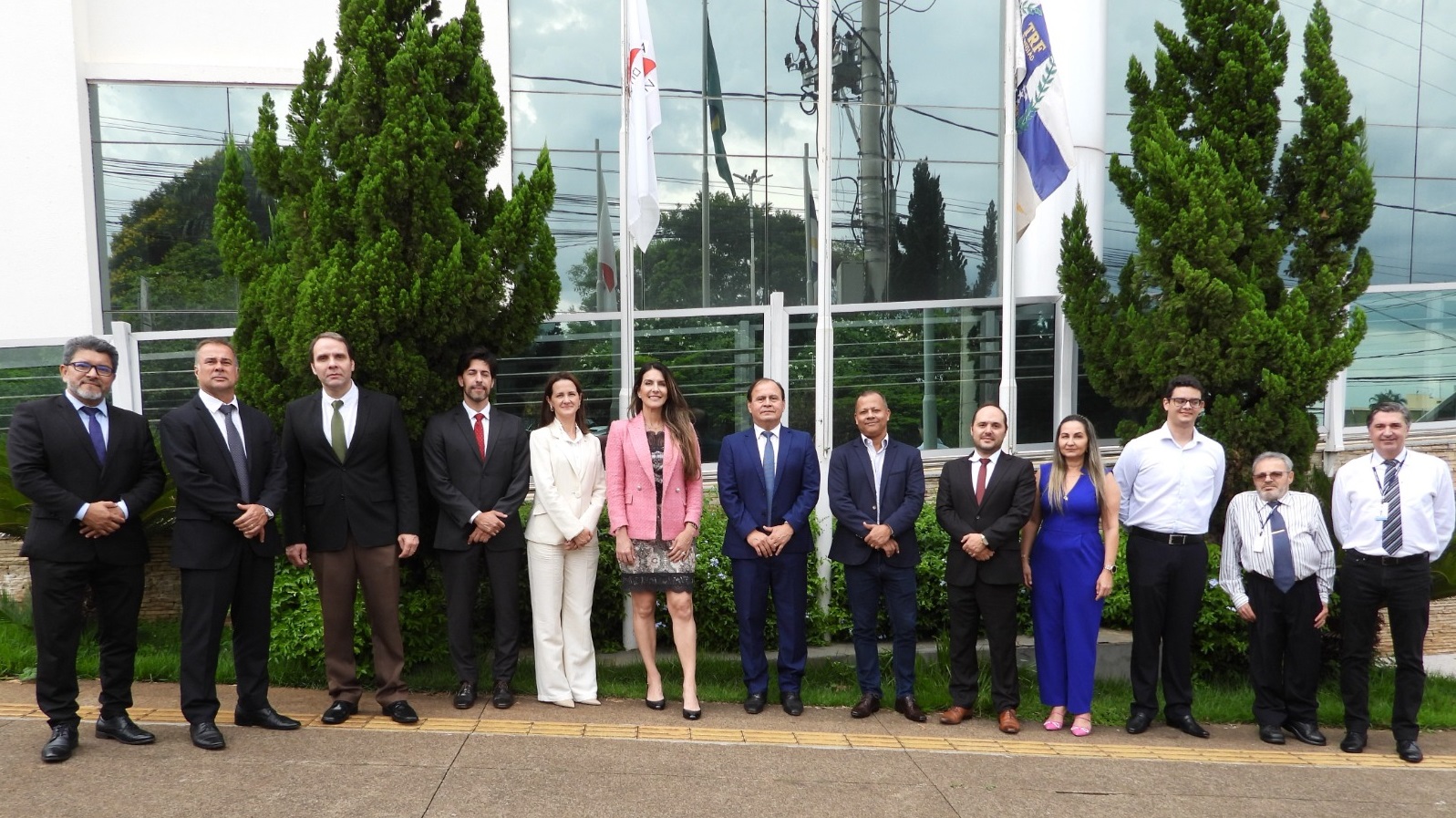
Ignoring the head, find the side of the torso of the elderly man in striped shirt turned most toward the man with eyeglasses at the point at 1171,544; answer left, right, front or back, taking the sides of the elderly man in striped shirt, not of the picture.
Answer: right

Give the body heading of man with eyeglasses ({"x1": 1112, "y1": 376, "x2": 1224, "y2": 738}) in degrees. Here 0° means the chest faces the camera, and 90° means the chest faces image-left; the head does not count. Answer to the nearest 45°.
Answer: approximately 0°

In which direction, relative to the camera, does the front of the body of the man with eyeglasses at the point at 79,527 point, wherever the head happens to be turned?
toward the camera

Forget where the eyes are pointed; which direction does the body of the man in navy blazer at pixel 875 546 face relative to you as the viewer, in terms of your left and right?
facing the viewer

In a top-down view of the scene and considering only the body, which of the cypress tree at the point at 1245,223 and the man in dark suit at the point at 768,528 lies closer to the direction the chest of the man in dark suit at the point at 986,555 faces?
the man in dark suit

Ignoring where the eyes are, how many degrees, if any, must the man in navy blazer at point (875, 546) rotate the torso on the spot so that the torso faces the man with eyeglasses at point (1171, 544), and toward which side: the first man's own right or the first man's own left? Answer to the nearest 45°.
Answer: approximately 90° to the first man's own left

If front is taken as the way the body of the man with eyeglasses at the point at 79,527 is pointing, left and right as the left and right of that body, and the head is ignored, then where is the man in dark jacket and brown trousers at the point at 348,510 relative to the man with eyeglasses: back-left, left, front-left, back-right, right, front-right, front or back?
left

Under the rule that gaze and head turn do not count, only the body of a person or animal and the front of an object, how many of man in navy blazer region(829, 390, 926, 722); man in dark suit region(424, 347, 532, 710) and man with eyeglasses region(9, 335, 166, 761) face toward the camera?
3

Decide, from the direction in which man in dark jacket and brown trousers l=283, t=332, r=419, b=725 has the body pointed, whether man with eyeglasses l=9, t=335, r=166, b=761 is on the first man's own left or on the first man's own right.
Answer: on the first man's own right

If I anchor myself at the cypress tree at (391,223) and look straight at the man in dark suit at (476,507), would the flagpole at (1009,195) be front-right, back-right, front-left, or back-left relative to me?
front-left

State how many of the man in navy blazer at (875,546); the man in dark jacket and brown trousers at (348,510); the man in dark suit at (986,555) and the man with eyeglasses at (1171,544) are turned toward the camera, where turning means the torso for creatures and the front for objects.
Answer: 4

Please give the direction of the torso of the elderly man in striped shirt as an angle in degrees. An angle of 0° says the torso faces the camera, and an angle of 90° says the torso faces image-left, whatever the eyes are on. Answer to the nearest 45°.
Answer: approximately 0°
